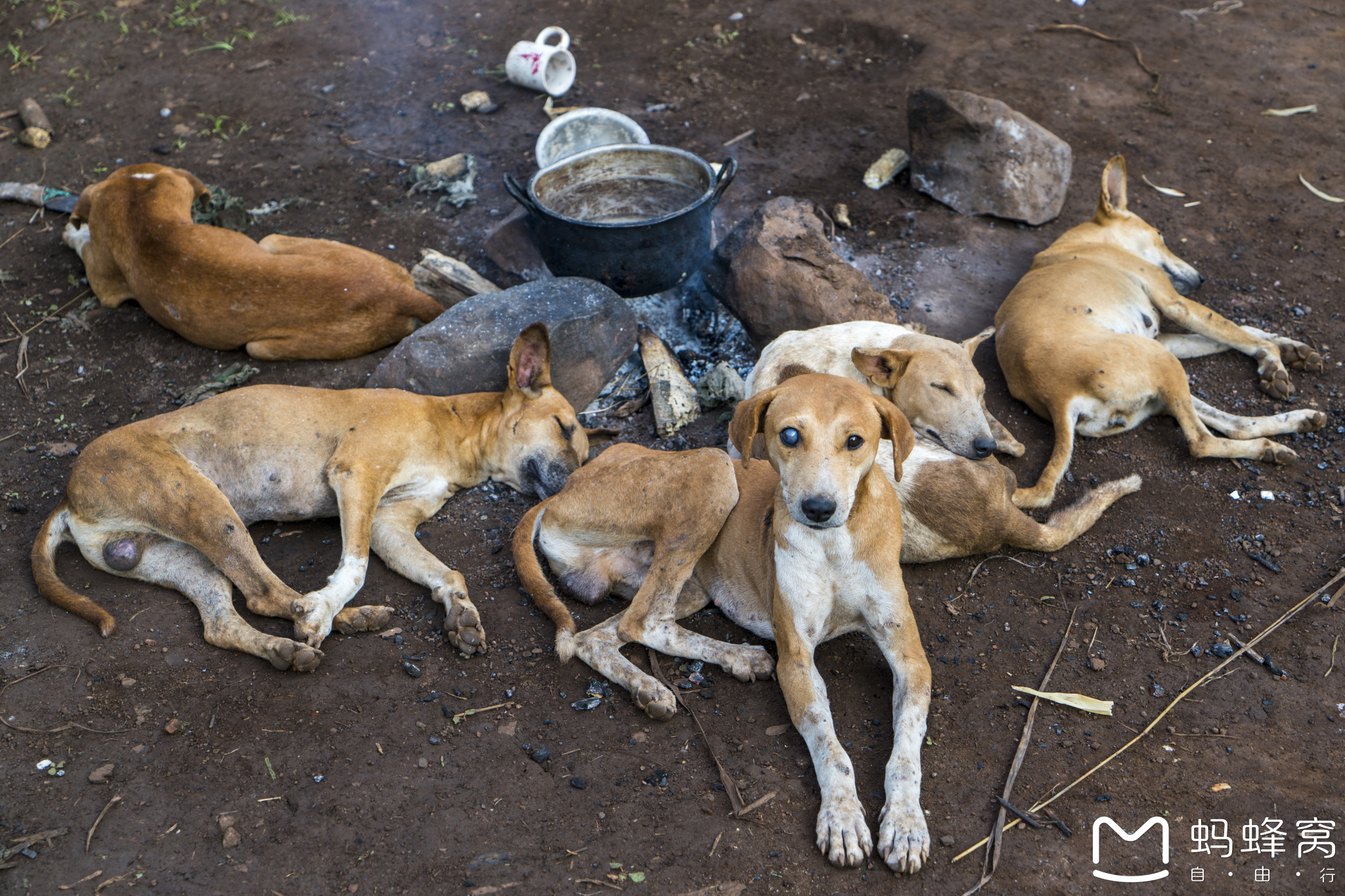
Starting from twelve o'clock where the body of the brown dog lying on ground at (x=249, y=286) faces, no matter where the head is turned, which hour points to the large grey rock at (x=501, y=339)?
The large grey rock is roughly at 6 o'clock from the brown dog lying on ground.

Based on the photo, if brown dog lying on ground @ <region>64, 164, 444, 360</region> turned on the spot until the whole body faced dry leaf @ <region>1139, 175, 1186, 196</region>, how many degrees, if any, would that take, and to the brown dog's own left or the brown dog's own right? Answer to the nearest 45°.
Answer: approximately 135° to the brown dog's own right

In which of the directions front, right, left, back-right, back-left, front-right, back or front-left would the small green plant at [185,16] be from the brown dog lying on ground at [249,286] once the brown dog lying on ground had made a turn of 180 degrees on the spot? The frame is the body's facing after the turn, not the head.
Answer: back-left

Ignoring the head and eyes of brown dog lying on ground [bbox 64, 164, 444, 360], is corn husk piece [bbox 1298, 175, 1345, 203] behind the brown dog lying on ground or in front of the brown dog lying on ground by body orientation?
behind

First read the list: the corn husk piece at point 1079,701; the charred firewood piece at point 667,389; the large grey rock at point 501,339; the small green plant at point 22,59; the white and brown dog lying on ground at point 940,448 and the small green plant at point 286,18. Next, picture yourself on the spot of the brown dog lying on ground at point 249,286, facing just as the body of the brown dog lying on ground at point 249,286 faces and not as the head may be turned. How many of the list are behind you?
4

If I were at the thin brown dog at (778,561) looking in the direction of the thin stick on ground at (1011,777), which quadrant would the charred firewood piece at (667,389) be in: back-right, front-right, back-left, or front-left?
back-left

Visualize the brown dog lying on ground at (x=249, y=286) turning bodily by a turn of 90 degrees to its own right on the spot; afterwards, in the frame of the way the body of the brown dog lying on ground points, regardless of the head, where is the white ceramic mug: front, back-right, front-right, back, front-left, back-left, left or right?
front

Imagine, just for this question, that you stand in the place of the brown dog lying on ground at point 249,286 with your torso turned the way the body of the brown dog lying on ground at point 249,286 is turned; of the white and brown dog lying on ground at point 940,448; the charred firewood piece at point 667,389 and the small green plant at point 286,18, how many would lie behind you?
2

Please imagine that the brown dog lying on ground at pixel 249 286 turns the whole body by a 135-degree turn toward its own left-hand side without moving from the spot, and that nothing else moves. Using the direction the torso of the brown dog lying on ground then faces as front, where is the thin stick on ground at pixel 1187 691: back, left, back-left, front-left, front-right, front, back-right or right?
front-left

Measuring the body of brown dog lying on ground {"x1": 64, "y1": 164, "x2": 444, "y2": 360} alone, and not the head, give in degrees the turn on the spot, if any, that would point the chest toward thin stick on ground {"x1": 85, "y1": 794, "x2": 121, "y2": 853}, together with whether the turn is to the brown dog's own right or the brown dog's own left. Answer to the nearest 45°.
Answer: approximately 135° to the brown dog's own left

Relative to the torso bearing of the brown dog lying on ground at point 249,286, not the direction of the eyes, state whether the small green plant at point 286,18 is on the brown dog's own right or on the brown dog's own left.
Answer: on the brown dog's own right

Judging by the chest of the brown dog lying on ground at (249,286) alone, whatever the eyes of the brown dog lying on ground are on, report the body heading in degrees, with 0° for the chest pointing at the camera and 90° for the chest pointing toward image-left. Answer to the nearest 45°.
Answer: approximately 135°

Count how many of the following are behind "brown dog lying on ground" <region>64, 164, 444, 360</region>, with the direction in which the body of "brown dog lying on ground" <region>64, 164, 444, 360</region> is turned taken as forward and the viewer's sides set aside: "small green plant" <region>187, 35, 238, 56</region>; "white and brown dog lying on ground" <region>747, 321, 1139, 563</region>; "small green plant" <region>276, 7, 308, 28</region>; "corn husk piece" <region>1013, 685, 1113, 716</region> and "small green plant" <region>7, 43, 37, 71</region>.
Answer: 2

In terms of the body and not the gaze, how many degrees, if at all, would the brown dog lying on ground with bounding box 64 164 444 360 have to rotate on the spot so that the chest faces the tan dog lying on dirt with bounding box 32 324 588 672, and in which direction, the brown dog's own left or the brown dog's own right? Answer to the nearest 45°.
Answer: approximately 135° to the brown dog's own left
